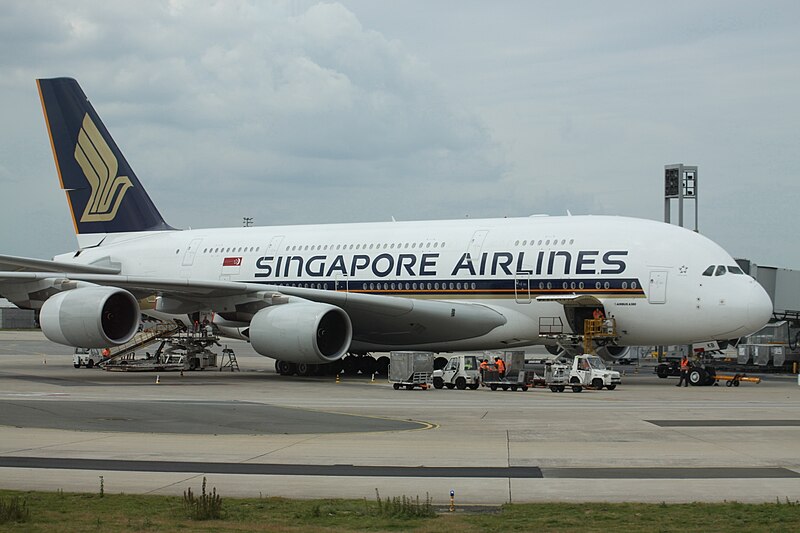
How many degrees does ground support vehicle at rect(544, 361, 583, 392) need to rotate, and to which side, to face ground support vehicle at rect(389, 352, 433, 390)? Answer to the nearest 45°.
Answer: approximately 180°

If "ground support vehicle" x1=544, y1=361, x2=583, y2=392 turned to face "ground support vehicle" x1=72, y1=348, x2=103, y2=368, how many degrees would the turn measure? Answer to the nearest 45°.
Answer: approximately 135° to its left

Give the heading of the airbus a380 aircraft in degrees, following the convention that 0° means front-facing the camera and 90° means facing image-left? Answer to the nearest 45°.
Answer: approximately 315°

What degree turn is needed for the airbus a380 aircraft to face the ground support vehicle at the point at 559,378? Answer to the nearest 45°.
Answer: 0° — it already faces it

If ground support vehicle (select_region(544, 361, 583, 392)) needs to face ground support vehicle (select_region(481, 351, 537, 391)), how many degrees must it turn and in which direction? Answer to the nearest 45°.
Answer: approximately 180°

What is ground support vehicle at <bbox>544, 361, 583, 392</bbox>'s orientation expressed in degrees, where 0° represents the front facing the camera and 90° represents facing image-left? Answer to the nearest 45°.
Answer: approximately 270°
